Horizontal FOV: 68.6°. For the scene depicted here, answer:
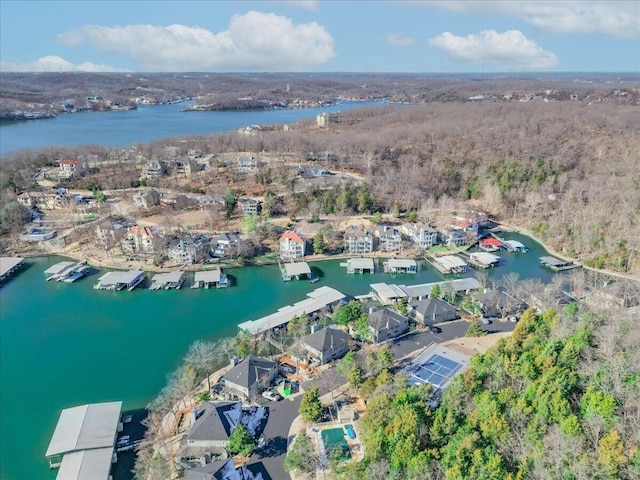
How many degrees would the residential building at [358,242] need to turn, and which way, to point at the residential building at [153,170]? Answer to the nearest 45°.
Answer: approximately 135° to its right

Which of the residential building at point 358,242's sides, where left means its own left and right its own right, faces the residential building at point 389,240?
left

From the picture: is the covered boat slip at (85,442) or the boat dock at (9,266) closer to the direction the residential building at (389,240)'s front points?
the covered boat slip

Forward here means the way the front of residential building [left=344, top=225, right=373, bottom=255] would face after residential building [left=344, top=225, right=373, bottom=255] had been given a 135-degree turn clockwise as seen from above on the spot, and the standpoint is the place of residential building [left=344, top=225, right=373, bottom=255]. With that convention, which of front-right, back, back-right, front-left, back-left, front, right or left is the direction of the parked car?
back-left

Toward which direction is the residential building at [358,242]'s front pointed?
toward the camera

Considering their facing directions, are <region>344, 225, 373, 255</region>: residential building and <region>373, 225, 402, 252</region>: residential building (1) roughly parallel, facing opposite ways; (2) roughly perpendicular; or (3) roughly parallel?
roughly parallel

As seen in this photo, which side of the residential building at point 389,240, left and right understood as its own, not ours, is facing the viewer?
front

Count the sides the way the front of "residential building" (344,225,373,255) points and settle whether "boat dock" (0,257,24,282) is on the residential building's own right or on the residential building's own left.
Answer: on the residential building's own right

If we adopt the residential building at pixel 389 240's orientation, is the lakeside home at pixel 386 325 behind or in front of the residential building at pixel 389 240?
in front

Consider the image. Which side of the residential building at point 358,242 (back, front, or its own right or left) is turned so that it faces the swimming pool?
front

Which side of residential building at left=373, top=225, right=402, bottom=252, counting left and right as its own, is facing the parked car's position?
front

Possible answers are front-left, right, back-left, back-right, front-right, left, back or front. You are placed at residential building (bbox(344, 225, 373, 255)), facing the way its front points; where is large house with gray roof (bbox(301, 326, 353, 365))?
front

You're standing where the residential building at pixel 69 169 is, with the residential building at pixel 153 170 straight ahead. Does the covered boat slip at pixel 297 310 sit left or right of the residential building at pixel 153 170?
right

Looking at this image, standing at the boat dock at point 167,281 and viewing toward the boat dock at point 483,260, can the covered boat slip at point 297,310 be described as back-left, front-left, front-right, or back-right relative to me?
front-right

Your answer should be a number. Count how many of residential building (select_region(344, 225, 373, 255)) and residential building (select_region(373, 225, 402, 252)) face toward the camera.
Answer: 2

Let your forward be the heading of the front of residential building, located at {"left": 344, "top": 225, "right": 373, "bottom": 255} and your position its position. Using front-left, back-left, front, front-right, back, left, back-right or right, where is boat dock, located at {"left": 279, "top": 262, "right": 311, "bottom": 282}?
front-right

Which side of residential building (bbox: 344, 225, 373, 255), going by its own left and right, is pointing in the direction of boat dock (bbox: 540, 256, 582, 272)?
left
